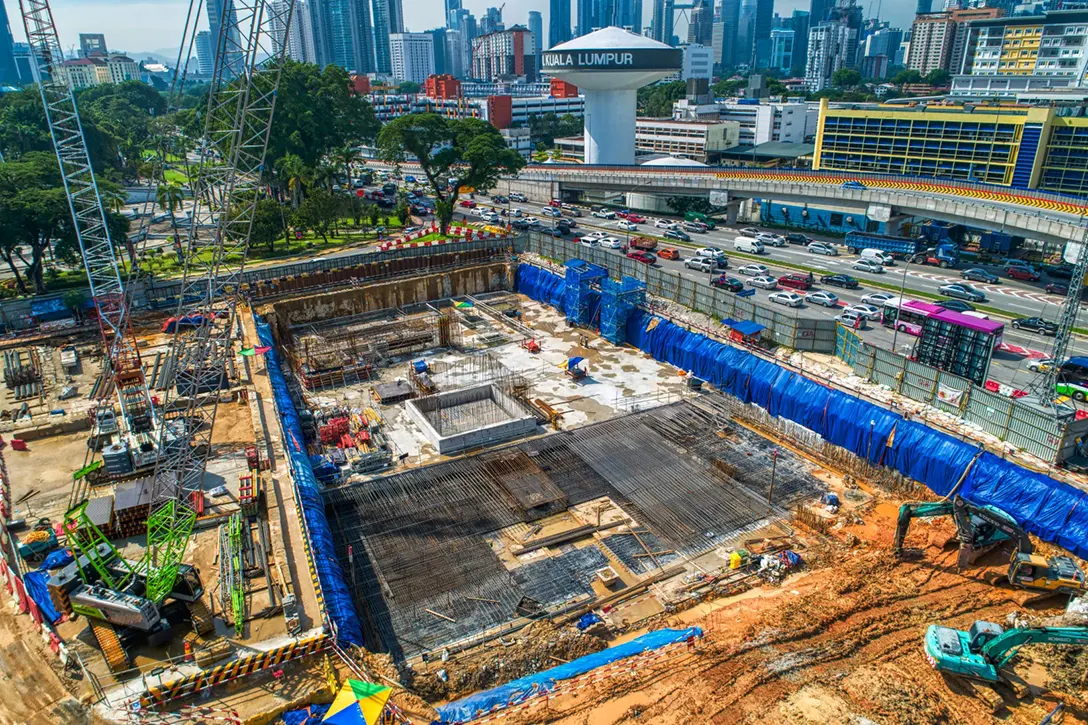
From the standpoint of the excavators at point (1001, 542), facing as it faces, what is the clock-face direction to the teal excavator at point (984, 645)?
The teal excavator is roughly at 9 o'clock from the excavators.

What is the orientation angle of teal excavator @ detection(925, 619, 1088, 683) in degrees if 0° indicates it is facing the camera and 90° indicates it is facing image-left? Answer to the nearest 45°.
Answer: approximately 270°

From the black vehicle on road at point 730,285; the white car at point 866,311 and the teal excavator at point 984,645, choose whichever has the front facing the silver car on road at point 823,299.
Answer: the white car

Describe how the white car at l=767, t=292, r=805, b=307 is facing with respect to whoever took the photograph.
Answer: facing away from the viewer and to the left of the viewer

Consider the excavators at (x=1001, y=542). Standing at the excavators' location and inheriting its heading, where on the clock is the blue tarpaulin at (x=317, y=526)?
The blue tarpaulin is roughly at 11 o'clock from the excavators.

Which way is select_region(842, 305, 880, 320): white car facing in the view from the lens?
facing away from the viewer and to the left of the viewer

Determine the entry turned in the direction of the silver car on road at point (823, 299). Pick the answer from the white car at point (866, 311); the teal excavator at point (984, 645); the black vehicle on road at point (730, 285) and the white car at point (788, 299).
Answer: the white car at point (866, 311)

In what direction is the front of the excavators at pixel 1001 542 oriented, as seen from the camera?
facing to the left of the viewer

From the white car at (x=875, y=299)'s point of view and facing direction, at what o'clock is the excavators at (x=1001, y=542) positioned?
The excavators is roughly at 7 o'clock from the white car.

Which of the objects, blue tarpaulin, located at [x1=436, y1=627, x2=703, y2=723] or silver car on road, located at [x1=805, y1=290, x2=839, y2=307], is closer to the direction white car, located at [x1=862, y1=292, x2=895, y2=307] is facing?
the silver car on road

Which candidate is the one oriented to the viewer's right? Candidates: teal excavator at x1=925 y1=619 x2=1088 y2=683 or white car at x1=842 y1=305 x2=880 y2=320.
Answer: the teal excavator

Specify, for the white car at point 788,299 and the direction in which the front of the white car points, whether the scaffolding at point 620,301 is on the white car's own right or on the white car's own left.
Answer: on the white car's own left

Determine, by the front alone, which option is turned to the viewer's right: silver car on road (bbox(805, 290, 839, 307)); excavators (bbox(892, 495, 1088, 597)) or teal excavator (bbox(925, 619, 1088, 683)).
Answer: the teal excavator

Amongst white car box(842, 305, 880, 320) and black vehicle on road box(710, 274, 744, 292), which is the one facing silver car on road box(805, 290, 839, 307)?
the white car

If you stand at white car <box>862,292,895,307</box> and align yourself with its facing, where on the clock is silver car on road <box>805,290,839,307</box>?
The silver car on road is roughly at 10 o'clock from the white car.
